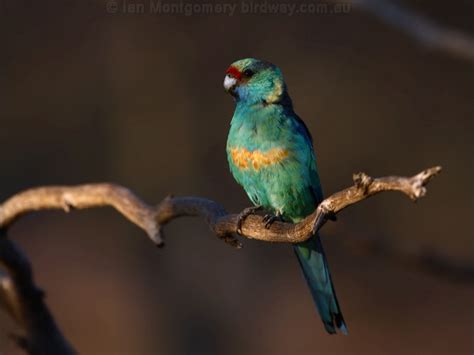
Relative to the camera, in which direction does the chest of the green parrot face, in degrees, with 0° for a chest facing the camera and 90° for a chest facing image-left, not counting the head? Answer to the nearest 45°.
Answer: approximately 45°

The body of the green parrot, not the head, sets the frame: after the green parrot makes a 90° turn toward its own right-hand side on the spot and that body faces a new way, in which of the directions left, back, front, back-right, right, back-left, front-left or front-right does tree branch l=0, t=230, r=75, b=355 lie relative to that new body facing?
front-left
